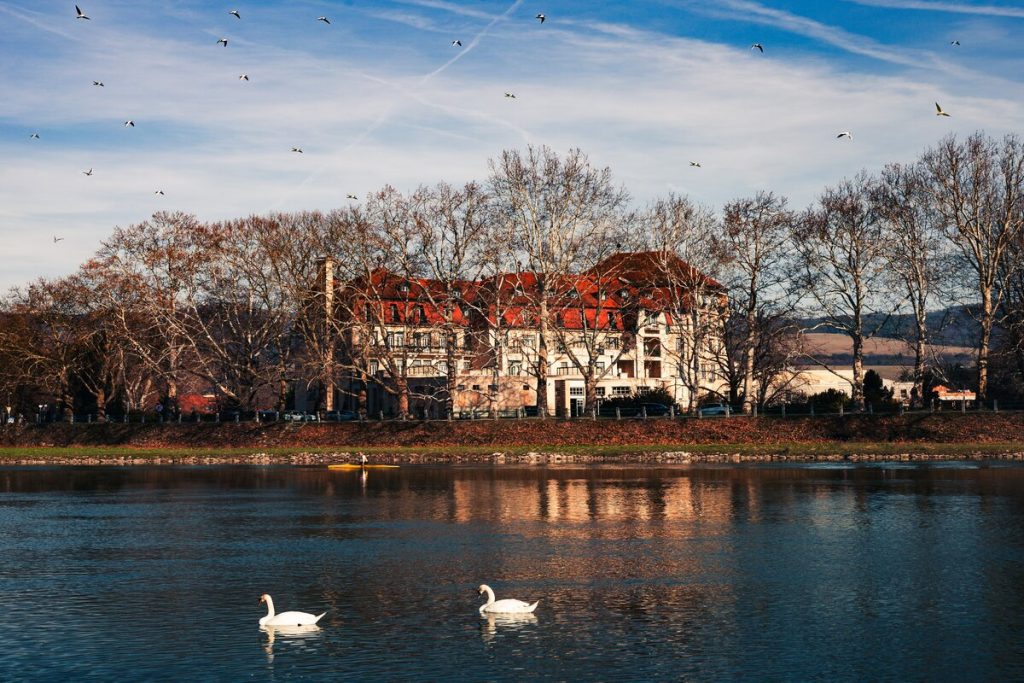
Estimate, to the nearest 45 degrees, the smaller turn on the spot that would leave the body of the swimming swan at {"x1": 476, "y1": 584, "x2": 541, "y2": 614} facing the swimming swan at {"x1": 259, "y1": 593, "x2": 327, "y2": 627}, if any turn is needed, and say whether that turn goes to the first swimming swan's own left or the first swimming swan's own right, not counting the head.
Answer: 0° — it already faces it

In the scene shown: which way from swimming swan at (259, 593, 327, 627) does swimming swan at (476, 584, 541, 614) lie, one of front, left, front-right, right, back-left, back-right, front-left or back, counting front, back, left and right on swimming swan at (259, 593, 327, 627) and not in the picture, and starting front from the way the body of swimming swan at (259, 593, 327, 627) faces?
back

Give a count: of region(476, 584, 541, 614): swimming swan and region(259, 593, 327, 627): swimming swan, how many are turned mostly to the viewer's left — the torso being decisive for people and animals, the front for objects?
2

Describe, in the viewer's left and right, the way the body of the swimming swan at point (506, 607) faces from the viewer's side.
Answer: facing to the left of the viewer

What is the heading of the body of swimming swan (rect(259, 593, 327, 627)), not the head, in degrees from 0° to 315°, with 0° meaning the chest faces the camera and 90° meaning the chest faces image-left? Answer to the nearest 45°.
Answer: approximately 90°
